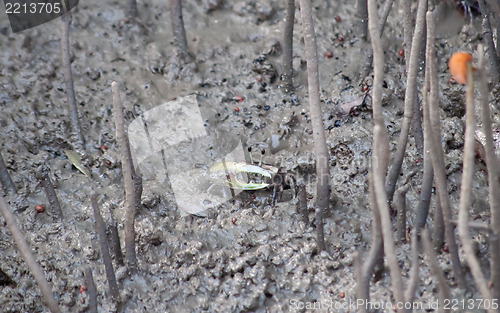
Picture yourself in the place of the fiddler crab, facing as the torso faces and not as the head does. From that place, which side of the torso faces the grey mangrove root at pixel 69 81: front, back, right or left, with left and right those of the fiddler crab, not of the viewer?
right

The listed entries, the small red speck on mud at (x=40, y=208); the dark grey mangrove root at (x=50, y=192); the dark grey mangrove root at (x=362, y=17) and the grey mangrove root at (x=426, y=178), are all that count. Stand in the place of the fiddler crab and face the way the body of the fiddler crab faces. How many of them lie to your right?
2

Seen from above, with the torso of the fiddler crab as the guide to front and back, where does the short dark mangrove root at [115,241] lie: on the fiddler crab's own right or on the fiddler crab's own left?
on the fiddler crab's own right

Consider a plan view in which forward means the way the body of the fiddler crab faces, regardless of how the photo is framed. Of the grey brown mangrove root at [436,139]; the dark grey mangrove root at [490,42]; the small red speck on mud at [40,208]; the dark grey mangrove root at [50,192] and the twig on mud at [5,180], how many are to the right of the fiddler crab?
3

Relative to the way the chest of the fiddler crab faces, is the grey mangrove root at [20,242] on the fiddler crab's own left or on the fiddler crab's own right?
on the fiddler crab's own right

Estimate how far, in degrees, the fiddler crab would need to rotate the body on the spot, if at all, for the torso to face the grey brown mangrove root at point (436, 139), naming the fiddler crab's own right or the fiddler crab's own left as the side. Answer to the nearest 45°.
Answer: approximately 45° to the fiddler crab's own left

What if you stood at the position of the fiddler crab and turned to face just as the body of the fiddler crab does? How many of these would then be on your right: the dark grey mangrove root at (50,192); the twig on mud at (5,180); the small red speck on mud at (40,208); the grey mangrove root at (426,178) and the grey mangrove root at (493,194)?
3

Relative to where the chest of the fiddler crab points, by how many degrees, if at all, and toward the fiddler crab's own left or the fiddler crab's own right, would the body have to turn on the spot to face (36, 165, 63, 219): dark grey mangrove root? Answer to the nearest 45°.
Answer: approximately 90° to the fiddler crab's own right

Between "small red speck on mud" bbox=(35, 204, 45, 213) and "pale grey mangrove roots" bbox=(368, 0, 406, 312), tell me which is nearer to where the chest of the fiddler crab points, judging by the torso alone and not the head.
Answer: the pale grey mangrove roots

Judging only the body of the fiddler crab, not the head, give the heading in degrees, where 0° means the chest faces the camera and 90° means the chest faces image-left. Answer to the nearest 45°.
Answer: approximately 0°
